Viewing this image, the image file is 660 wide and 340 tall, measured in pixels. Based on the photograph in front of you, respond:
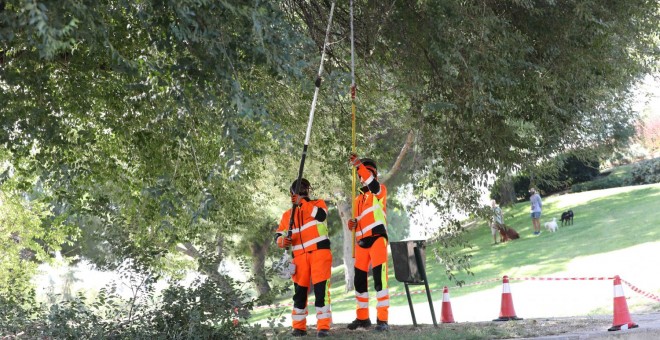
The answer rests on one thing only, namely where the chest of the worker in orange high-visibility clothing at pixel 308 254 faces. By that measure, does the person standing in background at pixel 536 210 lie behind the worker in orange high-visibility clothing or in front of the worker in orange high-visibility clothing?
behind

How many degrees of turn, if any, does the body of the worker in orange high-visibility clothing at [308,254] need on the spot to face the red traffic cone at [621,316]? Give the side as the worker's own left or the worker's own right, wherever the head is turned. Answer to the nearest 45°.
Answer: approximately 135° to the worker's own left

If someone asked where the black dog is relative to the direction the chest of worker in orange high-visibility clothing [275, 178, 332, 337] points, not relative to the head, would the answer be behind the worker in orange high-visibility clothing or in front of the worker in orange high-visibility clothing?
behind

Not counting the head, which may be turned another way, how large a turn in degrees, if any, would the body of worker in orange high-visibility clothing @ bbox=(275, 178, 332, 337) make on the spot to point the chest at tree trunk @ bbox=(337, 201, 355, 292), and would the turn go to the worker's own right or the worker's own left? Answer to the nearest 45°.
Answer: approximately 135° to the worker's own right

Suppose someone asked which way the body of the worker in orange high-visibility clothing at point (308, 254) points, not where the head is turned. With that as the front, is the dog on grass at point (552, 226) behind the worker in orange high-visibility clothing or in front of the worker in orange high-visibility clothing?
behind

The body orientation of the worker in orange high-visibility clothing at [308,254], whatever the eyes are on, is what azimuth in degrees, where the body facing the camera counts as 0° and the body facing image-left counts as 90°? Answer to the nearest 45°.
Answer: approximately 45°
